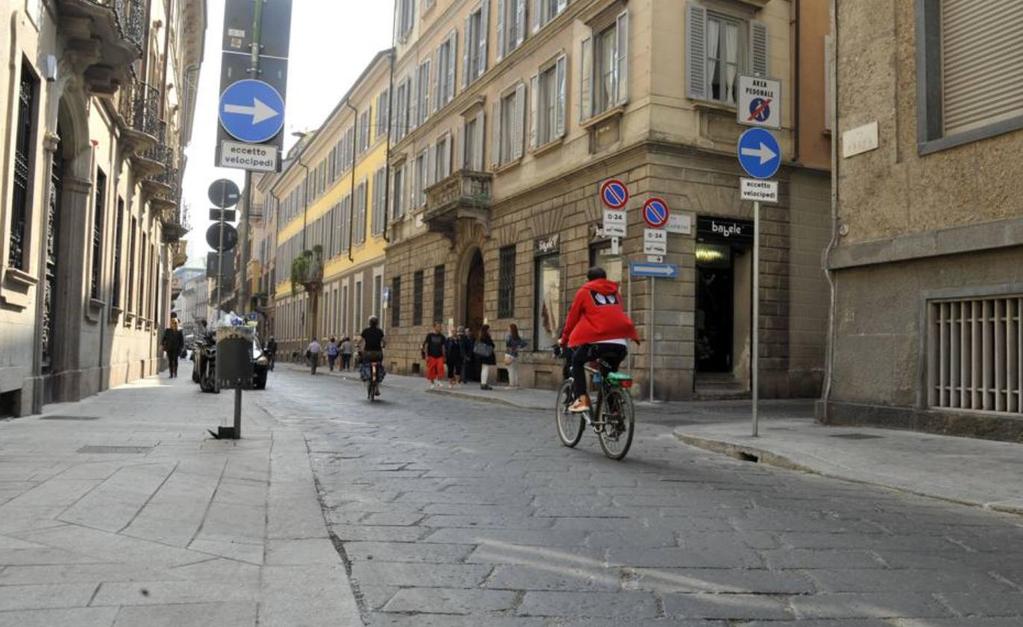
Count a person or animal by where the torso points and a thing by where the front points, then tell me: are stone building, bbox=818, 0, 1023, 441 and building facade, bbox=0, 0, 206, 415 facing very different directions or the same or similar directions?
very different directions

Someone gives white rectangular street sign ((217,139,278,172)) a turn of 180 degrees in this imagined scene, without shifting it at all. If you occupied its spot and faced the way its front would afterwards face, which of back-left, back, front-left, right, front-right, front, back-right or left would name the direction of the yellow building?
front

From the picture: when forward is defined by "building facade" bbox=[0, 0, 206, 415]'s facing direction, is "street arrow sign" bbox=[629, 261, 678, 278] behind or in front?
in front

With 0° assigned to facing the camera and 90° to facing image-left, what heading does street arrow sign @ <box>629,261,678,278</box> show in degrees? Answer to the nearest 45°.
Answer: approximately 0°

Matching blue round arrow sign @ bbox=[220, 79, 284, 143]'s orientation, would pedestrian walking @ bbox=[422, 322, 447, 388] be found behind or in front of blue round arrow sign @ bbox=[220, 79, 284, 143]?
behind

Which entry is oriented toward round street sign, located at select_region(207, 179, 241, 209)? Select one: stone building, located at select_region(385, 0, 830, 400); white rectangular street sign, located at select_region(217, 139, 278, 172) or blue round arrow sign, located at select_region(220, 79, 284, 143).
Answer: the stone building

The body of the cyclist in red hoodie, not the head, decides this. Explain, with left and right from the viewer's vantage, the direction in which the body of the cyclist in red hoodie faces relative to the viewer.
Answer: facing away from the viewer and to the left of the viewer

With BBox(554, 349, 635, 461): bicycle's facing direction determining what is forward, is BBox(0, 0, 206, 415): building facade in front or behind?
in front

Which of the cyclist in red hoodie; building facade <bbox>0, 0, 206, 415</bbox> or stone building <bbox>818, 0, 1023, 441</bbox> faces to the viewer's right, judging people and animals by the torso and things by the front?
the building facade

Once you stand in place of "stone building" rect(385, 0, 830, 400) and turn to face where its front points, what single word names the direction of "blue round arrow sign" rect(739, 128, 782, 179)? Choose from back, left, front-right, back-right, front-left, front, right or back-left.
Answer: front-left

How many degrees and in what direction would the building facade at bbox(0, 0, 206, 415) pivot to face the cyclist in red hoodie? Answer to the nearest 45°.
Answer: approximately 45° to its right
